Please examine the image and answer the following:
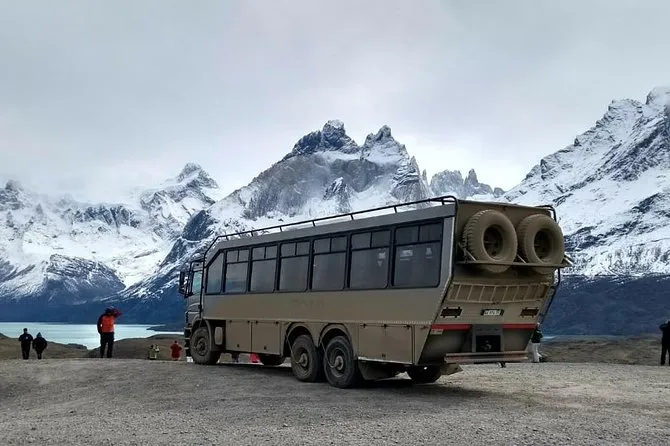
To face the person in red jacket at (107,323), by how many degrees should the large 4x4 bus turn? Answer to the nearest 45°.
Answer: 0° — it already faces them

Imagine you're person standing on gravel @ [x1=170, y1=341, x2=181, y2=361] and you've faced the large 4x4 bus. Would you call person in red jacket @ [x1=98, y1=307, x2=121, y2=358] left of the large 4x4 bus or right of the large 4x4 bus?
right

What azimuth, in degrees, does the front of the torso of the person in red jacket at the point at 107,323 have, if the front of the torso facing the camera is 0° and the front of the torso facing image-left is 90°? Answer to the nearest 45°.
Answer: approximately 180°

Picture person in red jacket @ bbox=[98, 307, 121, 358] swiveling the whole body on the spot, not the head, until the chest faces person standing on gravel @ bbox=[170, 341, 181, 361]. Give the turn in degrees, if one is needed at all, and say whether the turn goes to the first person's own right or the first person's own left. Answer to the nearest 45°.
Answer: approximately 45° to the first person's own right

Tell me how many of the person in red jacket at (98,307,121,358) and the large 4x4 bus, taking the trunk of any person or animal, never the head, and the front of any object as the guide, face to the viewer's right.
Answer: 0

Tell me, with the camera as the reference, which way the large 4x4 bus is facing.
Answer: facing away from the viewer and to the left of the viewer

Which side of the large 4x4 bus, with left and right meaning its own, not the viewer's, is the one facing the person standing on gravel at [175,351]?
front
